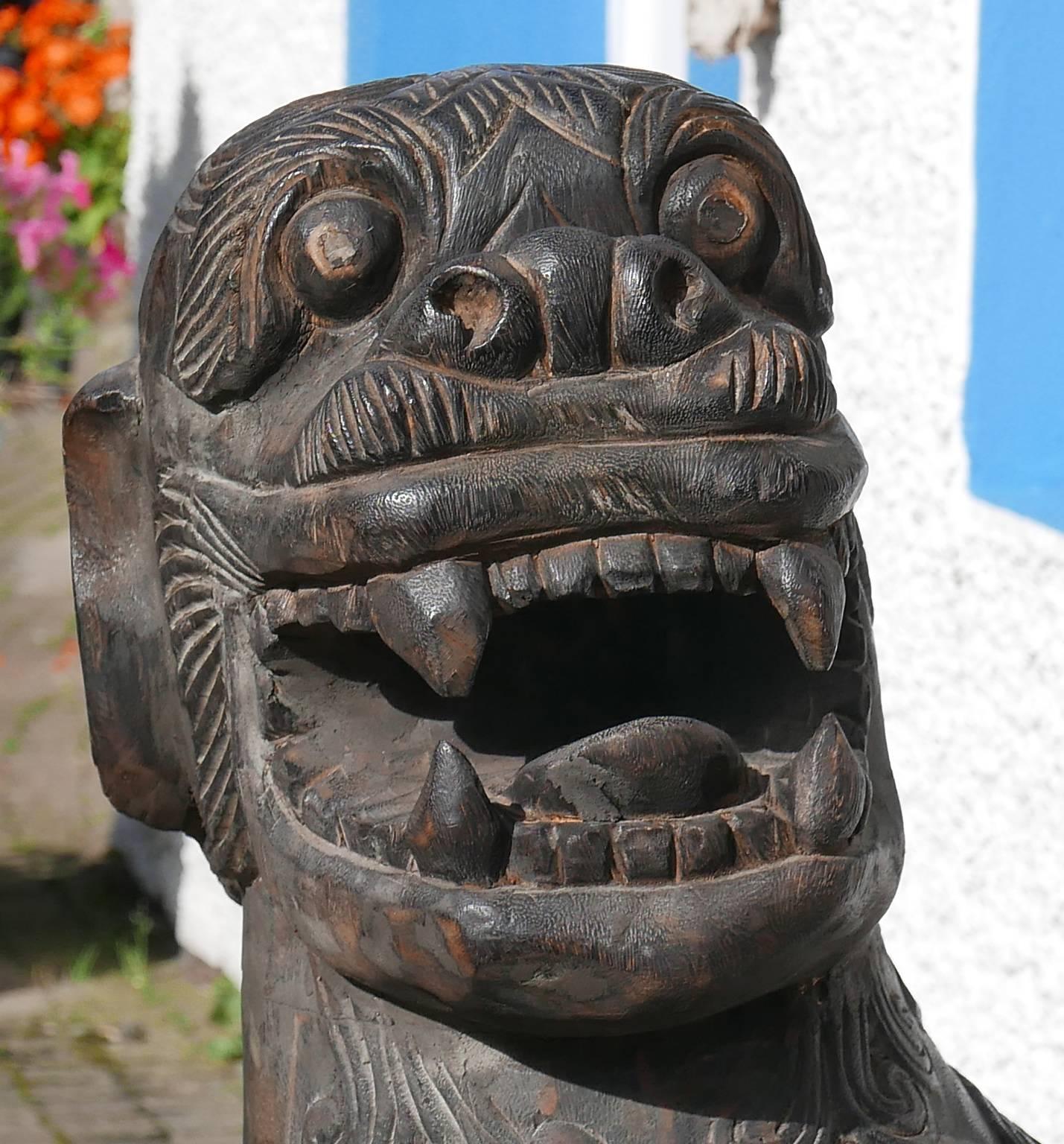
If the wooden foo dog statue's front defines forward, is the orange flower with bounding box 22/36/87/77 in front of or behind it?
behind

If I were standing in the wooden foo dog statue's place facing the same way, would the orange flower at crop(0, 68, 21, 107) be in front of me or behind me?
behind

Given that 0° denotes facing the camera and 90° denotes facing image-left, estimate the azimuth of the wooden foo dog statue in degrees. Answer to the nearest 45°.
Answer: approximately 315°

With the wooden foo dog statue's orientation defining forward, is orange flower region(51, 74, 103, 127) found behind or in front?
behind

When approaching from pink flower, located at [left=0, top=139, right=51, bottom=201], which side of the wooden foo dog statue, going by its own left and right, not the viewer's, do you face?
back

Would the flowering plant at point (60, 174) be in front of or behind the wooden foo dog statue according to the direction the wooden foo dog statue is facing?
behind

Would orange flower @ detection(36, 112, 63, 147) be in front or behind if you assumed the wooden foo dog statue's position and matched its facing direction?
behind
